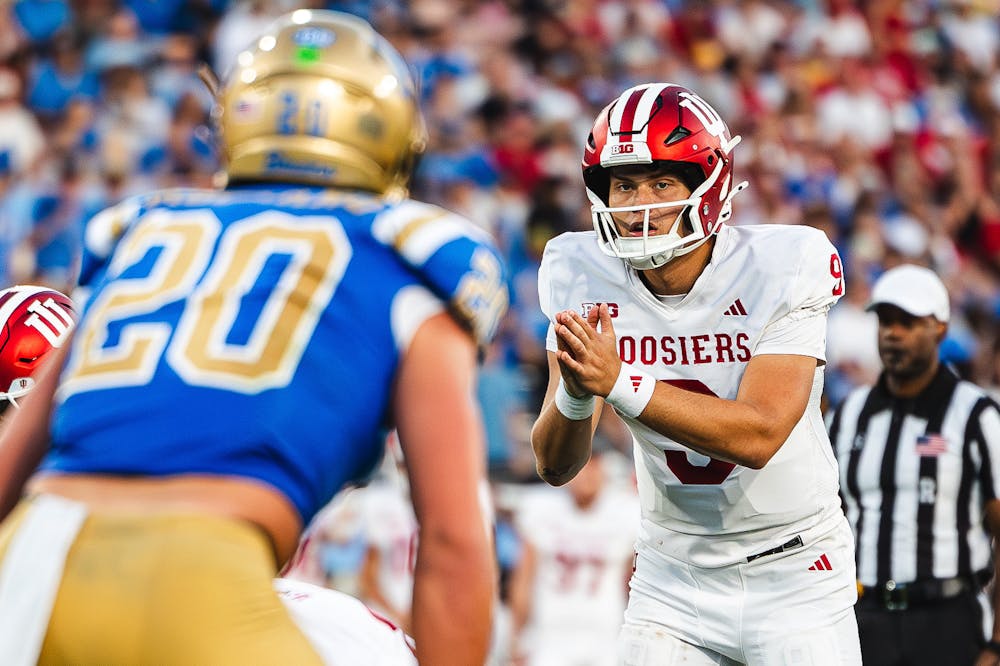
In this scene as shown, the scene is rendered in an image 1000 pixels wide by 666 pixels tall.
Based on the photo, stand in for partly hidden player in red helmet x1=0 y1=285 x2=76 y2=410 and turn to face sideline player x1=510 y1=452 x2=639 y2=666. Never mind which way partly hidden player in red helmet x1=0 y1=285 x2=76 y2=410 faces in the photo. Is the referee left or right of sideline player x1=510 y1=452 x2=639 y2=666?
right

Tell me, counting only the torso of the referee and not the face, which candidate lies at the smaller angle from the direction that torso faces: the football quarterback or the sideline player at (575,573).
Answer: the football quarterback

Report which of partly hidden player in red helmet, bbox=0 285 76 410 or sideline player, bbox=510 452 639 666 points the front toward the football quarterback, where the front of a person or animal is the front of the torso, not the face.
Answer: sideline player, bbox=510 452 639 666

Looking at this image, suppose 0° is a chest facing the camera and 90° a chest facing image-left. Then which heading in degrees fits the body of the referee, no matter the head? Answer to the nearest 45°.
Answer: approximately 45°

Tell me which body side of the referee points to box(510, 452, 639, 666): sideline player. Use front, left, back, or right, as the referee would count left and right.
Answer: back

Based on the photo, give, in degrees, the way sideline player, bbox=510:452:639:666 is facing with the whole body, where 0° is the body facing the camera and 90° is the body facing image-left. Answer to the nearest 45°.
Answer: approximately 0°

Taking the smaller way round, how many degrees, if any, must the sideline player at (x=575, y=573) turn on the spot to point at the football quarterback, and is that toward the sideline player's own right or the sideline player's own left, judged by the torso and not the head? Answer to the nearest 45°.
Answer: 0° — they already face them
